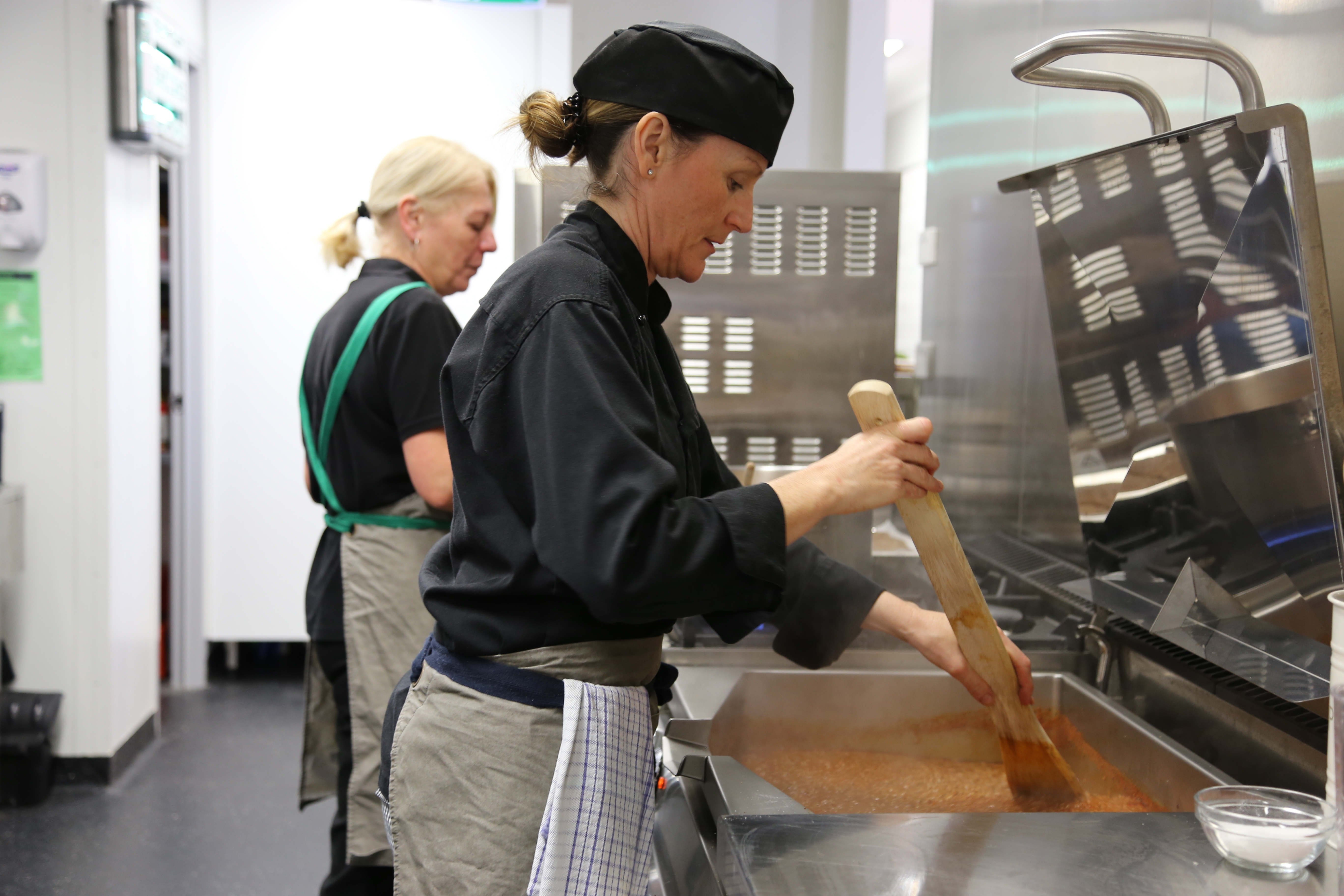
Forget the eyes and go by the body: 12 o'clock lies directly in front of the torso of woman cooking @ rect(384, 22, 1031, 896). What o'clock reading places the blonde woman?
The blonde woman is roughly at 8 o'clock from the woman cooking.

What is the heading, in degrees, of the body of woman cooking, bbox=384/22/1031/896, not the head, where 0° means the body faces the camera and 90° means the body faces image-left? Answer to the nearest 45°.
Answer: approximately 270°

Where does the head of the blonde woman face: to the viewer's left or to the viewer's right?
to the viewer's right

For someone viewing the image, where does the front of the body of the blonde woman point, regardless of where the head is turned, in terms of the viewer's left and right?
facing away from the viewer and to the right of the viewer

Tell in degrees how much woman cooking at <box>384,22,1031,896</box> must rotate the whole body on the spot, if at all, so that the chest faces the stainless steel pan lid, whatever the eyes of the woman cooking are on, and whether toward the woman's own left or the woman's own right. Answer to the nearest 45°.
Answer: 0° — they already face it

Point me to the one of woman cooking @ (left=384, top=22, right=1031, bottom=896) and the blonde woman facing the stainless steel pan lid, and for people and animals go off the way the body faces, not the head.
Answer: the woman cooking

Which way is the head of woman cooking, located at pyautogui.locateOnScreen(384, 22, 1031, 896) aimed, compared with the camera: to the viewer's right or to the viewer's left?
to the viewer's right

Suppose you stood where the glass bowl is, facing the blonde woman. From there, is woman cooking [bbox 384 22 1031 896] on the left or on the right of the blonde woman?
left

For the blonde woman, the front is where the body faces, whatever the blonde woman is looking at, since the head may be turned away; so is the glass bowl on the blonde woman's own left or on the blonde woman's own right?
on the blonde woman's own right
